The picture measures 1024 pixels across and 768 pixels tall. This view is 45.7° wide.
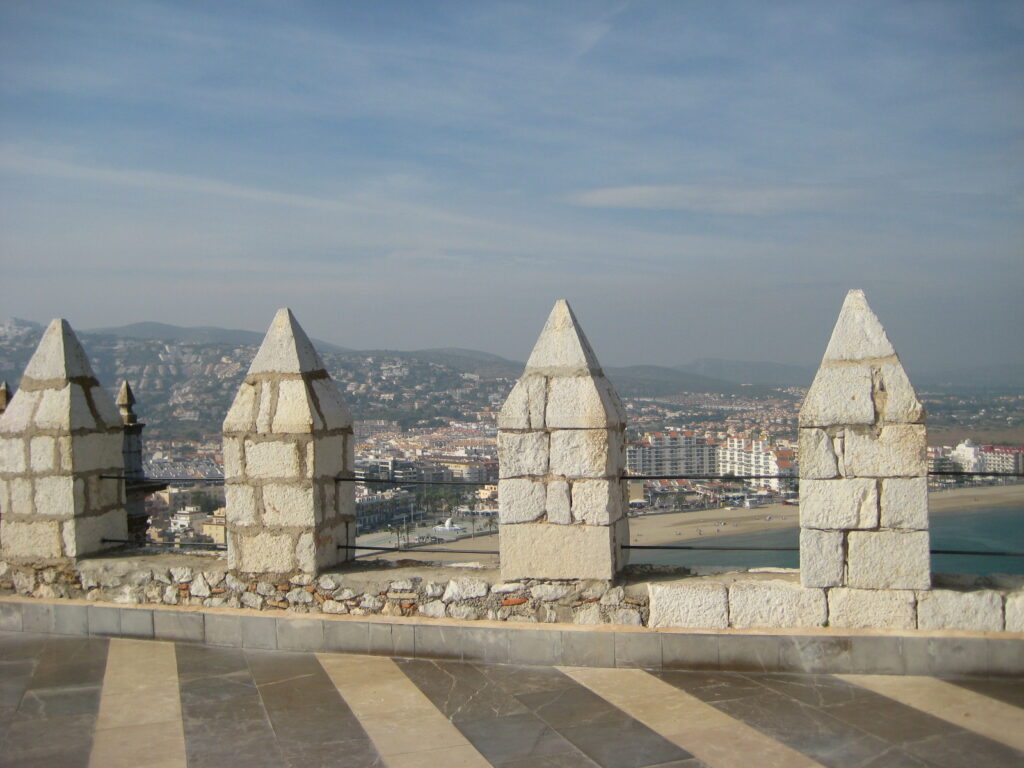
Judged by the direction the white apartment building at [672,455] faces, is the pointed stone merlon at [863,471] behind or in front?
in front

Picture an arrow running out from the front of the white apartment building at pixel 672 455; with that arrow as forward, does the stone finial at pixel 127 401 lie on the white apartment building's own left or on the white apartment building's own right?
on the white apartment building's own right

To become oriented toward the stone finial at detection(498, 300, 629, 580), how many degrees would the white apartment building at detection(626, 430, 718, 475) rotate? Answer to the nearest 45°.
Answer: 0° — it already faces it

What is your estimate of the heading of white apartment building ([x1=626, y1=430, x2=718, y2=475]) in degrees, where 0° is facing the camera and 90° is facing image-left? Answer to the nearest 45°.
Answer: approximately 0°

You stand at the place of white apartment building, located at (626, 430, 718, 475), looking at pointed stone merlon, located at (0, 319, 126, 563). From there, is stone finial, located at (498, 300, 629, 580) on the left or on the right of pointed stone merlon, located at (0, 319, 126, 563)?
left
